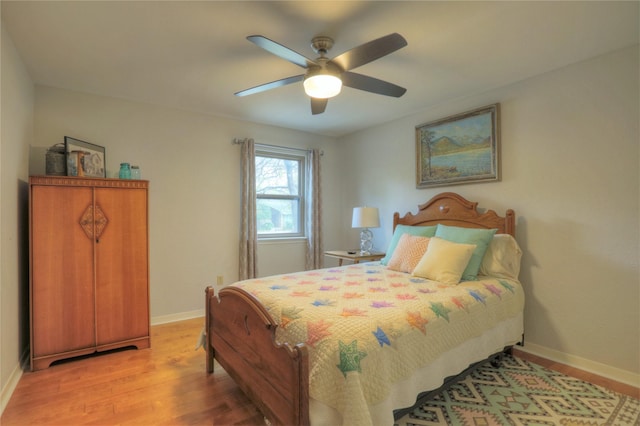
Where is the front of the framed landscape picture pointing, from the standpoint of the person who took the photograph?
facing the viewer and to the left of the viewer

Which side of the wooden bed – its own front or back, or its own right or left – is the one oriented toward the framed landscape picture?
back

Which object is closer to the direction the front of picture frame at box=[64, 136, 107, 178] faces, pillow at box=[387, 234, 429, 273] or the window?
the pillow

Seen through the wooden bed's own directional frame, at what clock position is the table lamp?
The table lamp is roughly at 5 o'clock from the wooden bed.

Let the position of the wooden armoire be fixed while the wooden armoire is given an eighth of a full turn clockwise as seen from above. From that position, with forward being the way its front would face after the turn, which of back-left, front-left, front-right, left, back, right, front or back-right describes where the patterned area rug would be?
front-left

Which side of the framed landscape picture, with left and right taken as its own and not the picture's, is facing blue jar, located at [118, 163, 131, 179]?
front

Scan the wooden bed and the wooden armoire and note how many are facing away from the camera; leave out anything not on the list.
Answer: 0

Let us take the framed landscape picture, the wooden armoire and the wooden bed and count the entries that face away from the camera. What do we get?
0

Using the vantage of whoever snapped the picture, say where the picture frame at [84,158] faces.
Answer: facing the viewer and to the right of the viewer

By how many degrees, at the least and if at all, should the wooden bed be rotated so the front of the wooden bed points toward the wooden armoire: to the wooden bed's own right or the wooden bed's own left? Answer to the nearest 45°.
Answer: approximately 45° to the wooden bed's own right

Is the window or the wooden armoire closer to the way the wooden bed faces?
the wooden armoire

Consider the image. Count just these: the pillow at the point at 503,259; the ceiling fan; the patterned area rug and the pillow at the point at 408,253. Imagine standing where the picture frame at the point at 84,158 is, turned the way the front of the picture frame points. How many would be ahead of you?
4

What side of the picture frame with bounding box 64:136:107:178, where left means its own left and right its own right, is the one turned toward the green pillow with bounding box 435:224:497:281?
front

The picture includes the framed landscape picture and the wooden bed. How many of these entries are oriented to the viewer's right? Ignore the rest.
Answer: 0

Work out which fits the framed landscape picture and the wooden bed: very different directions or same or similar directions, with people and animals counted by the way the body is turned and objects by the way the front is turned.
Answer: same or similar directions

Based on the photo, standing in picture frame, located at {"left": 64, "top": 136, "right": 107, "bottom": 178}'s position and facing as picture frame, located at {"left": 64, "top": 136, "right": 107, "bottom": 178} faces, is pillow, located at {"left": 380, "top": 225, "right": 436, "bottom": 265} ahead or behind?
ahead

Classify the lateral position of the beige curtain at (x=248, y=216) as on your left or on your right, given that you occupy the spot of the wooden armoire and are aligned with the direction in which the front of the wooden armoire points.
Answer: on your left
